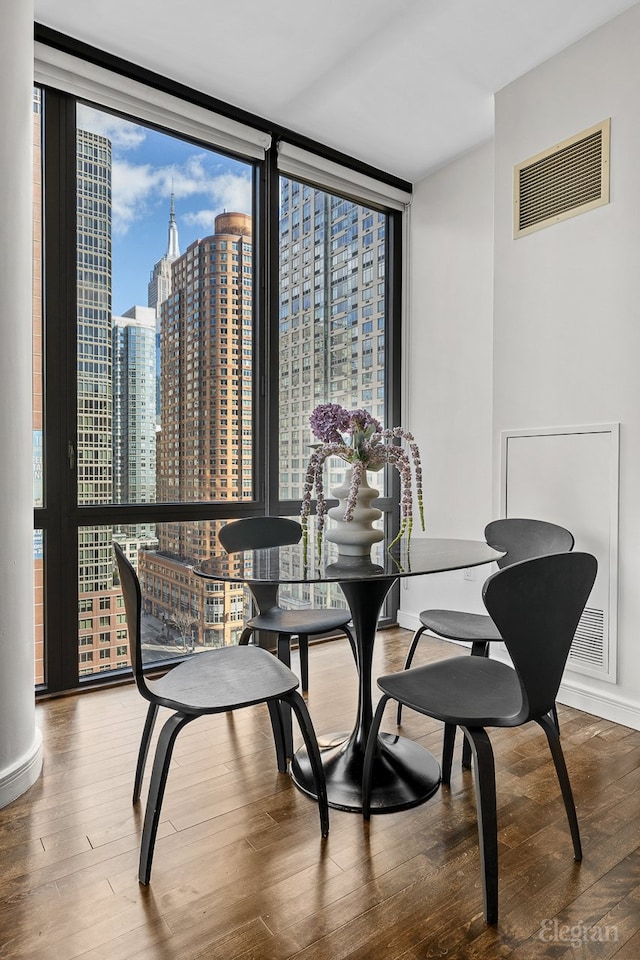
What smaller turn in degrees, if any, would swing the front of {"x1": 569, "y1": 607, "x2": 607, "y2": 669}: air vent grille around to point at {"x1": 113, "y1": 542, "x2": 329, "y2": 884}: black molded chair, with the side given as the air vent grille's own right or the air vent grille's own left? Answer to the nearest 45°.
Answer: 0° — it already faces it

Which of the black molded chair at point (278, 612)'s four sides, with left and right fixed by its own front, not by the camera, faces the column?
right

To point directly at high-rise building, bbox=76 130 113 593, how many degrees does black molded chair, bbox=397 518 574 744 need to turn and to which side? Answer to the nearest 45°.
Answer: approximately 45° to its right

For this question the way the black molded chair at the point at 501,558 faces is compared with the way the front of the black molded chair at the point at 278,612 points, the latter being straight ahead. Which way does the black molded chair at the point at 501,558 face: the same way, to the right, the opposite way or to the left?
to the right

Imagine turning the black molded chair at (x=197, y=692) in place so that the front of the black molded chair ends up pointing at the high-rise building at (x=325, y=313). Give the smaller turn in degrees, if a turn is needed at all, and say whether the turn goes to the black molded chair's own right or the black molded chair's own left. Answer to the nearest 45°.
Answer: approximately 90° to the black molded chair's own left

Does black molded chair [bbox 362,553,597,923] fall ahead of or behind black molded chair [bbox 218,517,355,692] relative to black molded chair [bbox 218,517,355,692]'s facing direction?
ahead

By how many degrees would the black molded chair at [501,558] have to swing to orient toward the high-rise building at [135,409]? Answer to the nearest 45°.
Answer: approximately 45° to its right

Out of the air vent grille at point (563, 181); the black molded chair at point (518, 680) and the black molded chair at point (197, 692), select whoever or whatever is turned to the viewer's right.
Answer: the black molded chair at point (197, 692)

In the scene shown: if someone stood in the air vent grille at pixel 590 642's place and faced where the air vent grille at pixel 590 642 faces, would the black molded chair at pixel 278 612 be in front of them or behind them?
in front

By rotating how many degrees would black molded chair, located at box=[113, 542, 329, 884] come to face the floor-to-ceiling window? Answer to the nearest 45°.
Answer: approximately 90° to its left

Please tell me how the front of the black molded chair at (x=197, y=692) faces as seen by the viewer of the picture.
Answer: facing to the right of the viewer
